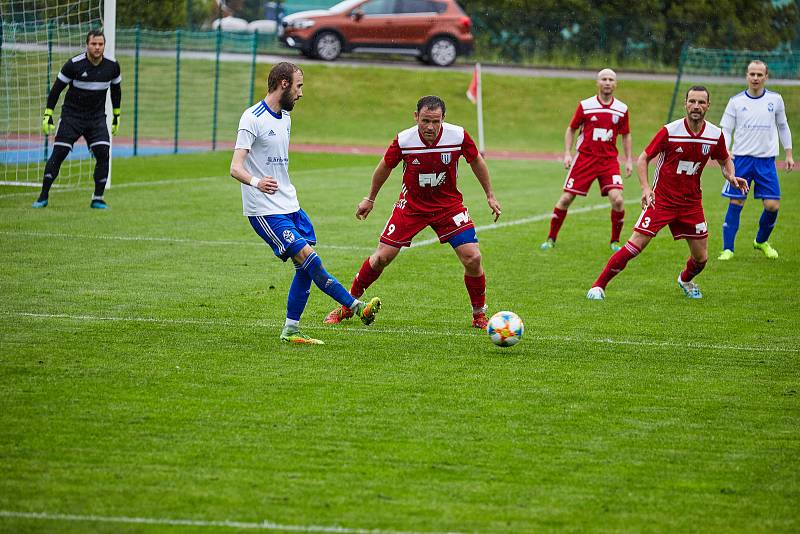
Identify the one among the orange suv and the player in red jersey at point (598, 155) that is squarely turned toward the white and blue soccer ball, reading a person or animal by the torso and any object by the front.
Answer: the player in red jersey

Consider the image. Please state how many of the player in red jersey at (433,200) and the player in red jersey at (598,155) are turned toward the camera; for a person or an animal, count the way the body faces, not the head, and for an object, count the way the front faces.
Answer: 2

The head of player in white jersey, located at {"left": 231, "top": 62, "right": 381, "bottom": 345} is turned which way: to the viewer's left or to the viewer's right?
to the viewer's right

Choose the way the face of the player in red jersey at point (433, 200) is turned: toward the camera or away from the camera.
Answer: toward the camera

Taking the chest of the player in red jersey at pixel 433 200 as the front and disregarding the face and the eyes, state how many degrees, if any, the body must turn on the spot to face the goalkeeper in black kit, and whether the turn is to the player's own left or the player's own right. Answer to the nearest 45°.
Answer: approximately 135° to the player's own right

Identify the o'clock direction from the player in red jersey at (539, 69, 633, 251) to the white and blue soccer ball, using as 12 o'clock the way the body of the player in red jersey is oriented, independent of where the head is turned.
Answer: The white and blue soccer ball is roughly at 12 o'clock from the player in red jersey.

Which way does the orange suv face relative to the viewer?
to the viewer's left

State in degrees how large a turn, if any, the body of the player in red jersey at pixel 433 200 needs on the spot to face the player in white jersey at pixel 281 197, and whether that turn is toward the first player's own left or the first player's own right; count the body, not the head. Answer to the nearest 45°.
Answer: approximately 45° to the first player's own right

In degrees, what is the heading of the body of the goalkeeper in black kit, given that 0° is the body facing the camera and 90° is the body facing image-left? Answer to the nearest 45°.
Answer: approximately 0°

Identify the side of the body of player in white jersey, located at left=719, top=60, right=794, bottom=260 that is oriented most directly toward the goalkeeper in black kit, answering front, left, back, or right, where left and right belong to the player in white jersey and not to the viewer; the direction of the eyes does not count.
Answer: right

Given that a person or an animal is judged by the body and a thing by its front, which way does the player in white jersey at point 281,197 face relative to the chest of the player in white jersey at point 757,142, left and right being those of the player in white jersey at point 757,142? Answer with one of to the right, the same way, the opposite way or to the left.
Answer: to the left

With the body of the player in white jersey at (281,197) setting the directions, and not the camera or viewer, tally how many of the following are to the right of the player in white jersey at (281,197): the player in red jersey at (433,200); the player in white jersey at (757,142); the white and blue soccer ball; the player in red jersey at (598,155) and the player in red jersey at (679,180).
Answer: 0

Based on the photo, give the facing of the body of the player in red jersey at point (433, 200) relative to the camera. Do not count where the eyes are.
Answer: toward the camera

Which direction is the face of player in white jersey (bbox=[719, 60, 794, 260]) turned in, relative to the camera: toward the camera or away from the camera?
toward the camera
